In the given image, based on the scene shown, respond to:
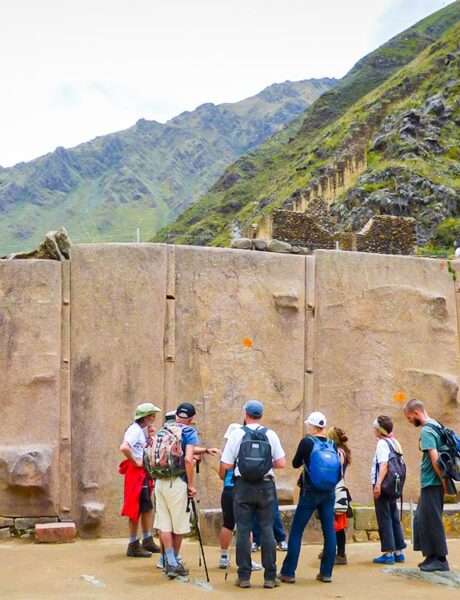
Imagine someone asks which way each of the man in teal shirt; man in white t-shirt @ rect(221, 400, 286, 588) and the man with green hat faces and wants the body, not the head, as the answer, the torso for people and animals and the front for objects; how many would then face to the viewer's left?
1

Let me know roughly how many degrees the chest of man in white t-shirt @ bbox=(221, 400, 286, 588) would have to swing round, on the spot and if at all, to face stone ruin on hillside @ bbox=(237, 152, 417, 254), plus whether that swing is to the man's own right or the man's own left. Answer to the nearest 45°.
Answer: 0° — they already face it

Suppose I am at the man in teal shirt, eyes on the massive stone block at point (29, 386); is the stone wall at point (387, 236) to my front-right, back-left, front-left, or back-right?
front-right

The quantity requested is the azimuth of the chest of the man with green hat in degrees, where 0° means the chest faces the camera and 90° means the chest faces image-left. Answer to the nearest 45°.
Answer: approximately 270°

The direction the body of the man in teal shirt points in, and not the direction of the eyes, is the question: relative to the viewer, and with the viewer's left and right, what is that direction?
facing to the left of the viewer

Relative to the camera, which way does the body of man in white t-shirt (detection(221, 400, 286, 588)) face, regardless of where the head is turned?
away from the camera

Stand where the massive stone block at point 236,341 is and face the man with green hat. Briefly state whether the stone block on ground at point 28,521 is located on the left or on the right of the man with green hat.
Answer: right

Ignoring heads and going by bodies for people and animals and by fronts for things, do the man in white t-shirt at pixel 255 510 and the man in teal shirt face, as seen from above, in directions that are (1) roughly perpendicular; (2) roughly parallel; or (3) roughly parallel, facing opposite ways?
roughly perpendicular

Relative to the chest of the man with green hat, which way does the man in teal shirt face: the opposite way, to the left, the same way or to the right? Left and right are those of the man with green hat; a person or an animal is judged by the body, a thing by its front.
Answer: the opposite way
